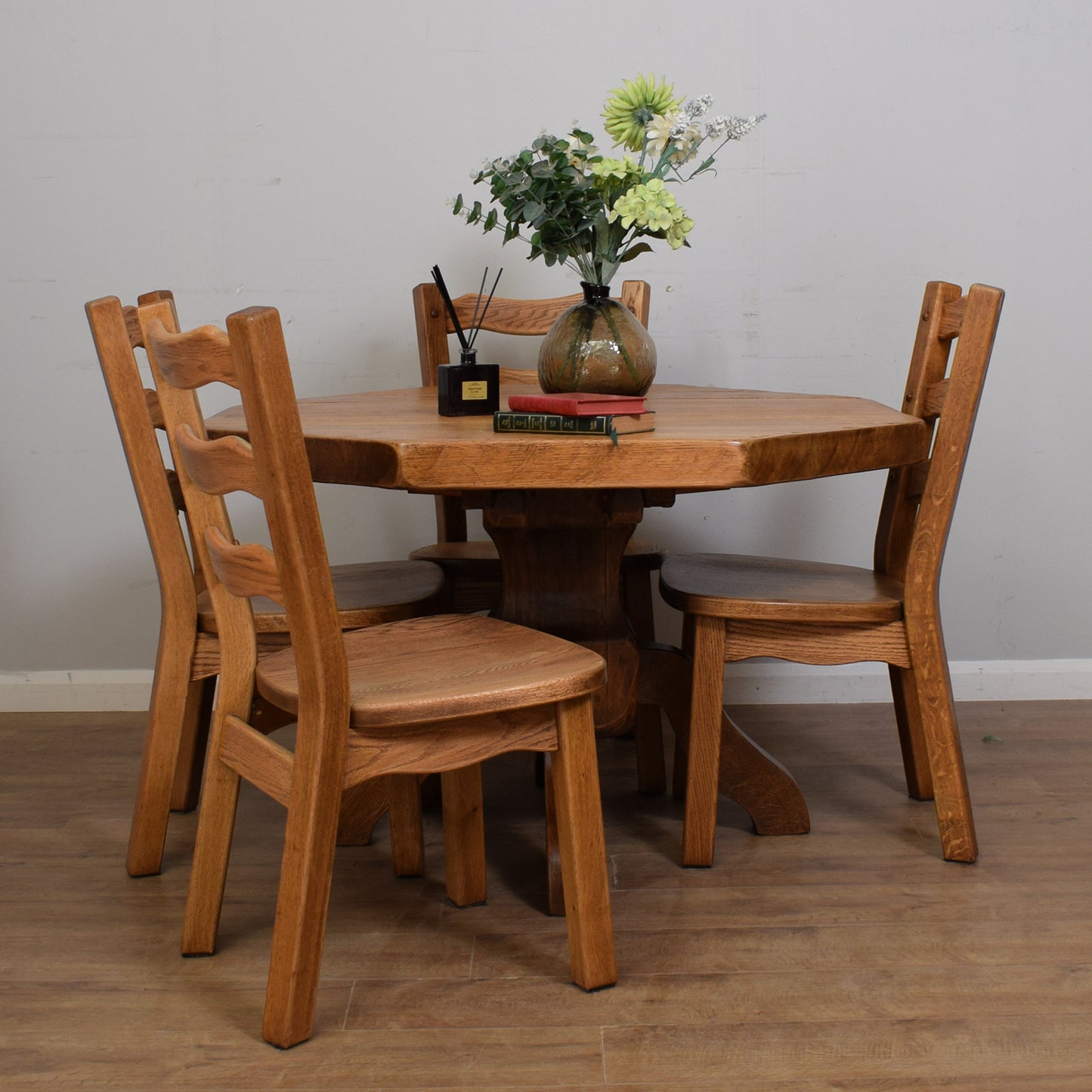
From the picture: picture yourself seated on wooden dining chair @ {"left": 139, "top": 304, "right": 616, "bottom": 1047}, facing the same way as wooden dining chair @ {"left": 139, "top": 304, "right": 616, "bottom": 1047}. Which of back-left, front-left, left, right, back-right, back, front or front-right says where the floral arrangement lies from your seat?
front

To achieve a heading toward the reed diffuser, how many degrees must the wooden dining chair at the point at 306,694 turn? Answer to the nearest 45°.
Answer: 0° — it already faces it

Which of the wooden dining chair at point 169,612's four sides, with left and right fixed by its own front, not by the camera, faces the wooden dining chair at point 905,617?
front

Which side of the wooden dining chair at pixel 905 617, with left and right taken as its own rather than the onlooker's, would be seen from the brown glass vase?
front

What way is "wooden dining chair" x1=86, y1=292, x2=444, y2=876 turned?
to the viewer's right

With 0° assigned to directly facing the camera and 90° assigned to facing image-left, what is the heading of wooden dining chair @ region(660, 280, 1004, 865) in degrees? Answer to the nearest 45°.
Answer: approximately 90°

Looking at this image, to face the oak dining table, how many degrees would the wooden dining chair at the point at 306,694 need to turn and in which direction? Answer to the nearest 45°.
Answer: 0° — it already faces it

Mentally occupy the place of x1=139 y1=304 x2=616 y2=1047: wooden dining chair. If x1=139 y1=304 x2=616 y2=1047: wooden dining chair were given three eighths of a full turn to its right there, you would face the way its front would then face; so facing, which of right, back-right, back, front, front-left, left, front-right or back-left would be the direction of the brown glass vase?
back-left

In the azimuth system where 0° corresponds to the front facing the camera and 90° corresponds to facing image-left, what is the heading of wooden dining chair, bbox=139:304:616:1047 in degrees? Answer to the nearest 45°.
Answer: approximately 225°

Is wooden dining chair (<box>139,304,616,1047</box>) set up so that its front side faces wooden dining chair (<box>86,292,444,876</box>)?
no

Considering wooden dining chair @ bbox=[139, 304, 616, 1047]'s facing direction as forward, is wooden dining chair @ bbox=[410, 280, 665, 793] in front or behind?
in front

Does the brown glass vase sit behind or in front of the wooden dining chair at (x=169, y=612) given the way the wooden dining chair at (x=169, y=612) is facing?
in front

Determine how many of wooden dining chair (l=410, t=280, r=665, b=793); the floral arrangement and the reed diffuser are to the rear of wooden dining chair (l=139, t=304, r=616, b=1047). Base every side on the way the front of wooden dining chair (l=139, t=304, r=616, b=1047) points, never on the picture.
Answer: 0
